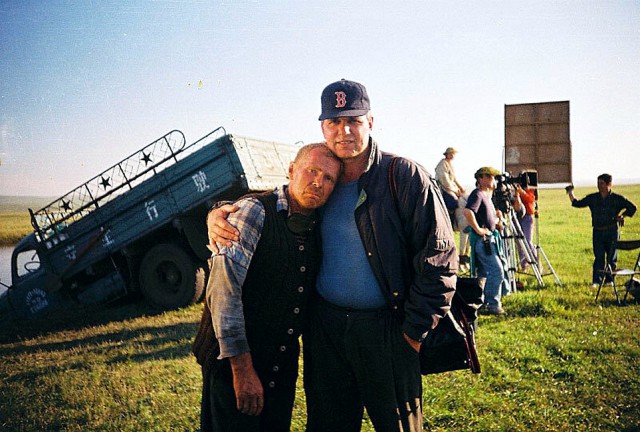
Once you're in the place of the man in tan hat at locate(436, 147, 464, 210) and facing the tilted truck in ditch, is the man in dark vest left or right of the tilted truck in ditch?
left

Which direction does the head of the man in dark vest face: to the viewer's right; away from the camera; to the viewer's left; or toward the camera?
toward the camera

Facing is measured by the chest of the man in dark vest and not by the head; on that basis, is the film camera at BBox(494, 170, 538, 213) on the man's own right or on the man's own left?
on the man's own left

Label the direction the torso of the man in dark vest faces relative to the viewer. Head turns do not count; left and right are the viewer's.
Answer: facing the viewer and to the right of the viewer

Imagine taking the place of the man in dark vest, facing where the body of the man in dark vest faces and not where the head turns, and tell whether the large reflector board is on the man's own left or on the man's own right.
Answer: on the man's own left

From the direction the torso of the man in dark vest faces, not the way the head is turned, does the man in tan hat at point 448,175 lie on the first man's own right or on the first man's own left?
on the first man's own left

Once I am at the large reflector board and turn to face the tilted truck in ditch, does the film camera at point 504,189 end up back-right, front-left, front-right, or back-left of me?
front-left
